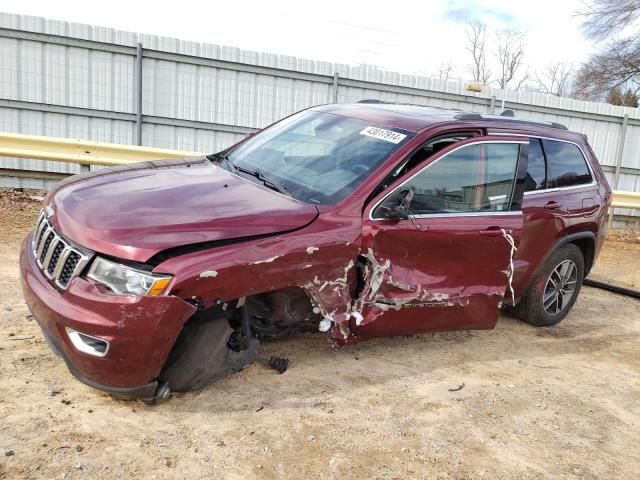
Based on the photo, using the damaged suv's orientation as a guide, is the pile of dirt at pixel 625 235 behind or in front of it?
behind

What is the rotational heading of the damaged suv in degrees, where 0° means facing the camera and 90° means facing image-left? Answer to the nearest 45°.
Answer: approximately 45°

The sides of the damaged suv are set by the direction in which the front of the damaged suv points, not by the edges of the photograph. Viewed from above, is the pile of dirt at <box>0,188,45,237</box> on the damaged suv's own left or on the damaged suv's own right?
on the damaged suv's own right
